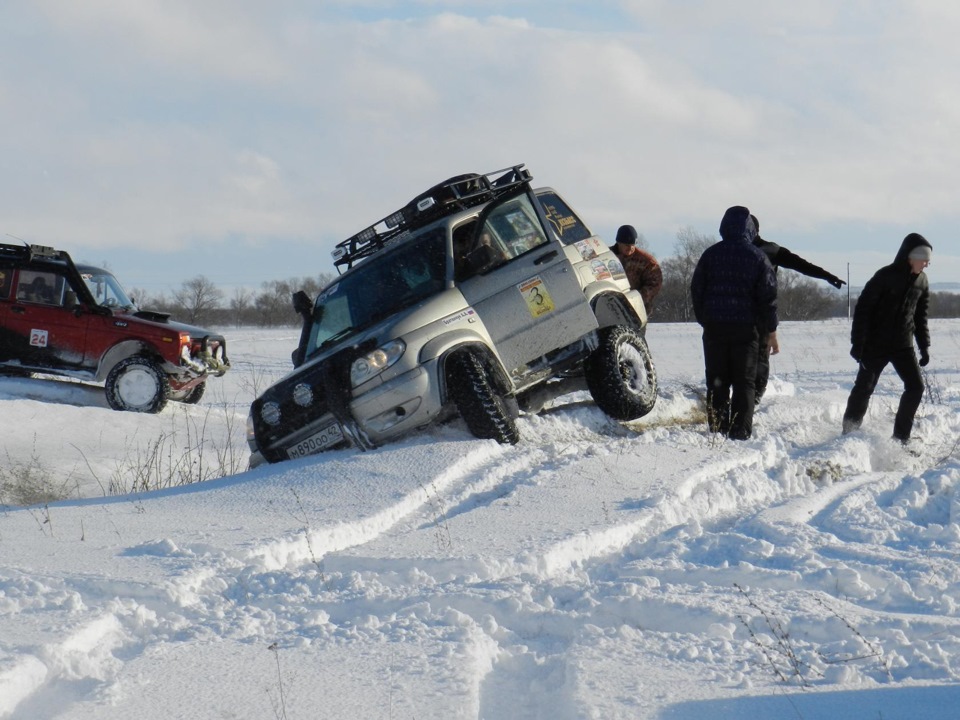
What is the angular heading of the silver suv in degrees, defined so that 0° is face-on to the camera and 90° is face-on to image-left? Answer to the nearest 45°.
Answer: approximately 45°

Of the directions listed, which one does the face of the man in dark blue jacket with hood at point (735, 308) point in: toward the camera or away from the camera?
away from the camera

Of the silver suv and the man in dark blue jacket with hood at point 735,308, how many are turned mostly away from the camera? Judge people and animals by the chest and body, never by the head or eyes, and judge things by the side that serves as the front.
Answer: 1

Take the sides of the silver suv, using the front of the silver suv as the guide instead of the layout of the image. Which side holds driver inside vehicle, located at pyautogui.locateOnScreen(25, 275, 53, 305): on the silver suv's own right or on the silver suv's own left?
on the silver suv's own right

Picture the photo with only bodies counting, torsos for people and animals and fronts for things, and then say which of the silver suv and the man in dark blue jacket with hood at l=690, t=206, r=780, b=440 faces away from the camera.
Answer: the man in dark blue jacket with hood

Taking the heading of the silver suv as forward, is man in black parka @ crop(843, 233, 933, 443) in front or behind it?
behind

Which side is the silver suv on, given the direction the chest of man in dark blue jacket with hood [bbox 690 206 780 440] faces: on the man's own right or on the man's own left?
on the man's own left

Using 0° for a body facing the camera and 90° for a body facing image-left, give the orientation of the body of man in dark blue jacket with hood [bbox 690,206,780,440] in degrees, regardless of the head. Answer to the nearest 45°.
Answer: approximately 180°

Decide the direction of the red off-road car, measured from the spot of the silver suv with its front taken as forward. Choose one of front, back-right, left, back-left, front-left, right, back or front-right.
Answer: right

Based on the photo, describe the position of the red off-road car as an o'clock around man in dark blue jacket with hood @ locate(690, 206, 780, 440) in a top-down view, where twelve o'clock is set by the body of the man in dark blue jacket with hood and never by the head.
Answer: The red off-road car is roughly at 10 o'clock from the man in dark blue jacket with hood.

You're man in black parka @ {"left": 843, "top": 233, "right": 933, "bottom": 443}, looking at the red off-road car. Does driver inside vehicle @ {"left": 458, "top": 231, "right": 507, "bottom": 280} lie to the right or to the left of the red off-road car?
left

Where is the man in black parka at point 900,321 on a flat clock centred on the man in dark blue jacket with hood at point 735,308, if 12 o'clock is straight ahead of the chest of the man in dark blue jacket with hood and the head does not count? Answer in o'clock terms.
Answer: The man in black parka is roughly at 2 o'clock from the man in dark blue jacket with hood.

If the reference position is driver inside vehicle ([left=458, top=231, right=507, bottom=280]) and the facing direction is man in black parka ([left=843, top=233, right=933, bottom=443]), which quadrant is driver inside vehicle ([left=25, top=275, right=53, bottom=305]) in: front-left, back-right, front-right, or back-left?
back-left
